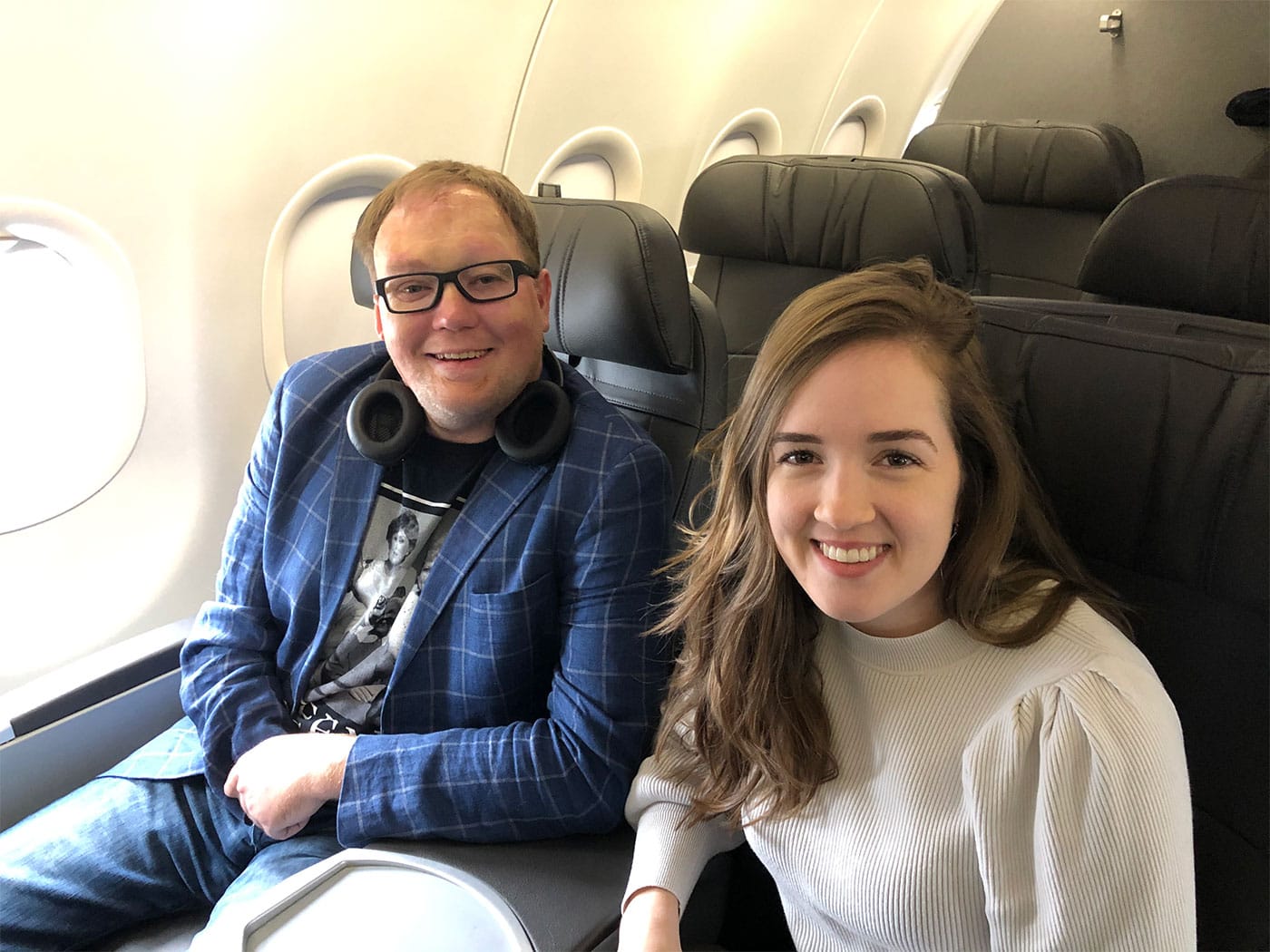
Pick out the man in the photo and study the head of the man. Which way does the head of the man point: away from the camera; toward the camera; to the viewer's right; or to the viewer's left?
toward the camera

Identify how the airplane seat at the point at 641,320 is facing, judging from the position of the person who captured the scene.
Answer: facing the viewer and to the left of the viewer

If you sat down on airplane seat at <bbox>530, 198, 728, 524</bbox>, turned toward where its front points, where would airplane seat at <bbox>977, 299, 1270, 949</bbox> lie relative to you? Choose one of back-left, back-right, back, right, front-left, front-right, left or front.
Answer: left

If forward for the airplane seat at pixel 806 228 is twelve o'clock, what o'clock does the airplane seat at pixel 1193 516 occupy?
the airplane seat at pixel 1193 516 is roughly at 10 o'clock from the airplane seat at pixel 806 228.

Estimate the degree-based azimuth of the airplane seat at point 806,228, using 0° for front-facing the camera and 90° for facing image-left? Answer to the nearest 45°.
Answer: approximately 45°

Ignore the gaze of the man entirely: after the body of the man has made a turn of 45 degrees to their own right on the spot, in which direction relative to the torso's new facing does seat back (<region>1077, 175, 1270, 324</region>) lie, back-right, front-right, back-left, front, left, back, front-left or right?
back

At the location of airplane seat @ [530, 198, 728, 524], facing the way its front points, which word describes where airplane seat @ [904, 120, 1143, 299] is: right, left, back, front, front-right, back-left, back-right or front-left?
back

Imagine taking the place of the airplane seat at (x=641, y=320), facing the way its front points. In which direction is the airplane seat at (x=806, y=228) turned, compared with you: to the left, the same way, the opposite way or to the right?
the same way

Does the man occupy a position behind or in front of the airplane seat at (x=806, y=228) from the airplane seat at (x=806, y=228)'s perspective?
in front

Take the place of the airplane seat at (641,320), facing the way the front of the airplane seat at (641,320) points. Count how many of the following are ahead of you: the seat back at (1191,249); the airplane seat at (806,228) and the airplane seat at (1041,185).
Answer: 0

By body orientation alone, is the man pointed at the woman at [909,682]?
no

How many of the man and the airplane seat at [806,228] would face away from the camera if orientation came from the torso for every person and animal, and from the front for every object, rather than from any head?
0

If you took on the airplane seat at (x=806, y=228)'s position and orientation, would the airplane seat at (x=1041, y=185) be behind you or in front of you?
behind

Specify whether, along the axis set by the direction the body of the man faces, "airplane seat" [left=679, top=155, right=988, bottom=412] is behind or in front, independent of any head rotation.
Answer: behind

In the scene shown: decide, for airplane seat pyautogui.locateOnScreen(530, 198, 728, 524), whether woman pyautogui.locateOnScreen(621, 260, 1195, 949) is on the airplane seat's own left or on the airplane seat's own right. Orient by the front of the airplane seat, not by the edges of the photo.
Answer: on the airplane seat's own left

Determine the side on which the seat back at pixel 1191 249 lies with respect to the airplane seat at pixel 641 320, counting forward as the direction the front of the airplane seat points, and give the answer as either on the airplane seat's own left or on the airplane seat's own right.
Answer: on the airplane seat's own left

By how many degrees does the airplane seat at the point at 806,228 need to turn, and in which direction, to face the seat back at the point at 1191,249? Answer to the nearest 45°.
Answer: approximately 90° to its left
